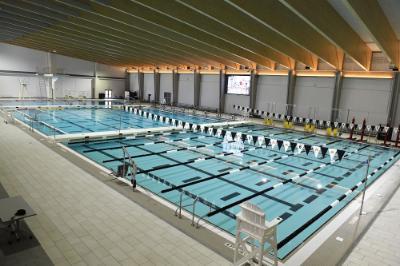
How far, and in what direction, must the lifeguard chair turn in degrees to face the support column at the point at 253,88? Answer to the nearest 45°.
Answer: approximately 45° to its left

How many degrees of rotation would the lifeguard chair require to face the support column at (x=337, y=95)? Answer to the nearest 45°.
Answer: approximately 45° to its left

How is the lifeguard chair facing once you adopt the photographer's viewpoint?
facing away from the viewer and to the right of the viewer

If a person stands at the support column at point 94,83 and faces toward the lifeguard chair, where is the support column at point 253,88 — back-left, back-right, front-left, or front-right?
front-left

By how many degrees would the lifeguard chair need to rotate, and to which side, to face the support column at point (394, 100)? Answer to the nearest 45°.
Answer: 0° — it already faces it

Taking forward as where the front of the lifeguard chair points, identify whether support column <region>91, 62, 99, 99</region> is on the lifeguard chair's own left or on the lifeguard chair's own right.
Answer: on the lifeguard chair's own left

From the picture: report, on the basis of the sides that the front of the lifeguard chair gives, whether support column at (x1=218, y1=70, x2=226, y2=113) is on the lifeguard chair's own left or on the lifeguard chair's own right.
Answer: on the lifeguard chair's own left

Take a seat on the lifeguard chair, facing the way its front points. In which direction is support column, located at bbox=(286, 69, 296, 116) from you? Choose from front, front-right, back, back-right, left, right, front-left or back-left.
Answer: front-left

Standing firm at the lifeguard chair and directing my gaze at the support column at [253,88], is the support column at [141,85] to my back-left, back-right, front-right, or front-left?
front-left

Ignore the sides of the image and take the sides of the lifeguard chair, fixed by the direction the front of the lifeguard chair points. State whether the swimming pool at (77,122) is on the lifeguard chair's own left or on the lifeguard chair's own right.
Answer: on the lifeguard chair's own left

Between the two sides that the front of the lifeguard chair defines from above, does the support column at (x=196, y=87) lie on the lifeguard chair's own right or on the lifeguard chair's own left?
on the lifeguard chair's own left
